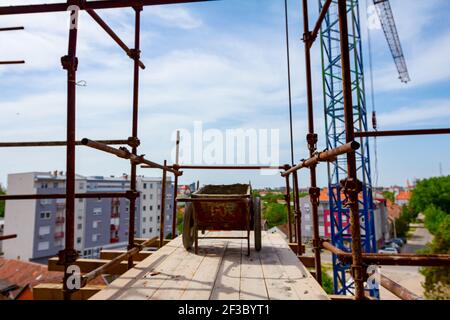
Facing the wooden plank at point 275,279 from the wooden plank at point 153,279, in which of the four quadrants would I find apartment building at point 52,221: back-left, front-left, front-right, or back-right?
back-left

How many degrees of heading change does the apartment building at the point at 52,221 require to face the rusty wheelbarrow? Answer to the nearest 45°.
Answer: approximately 45° to its right
